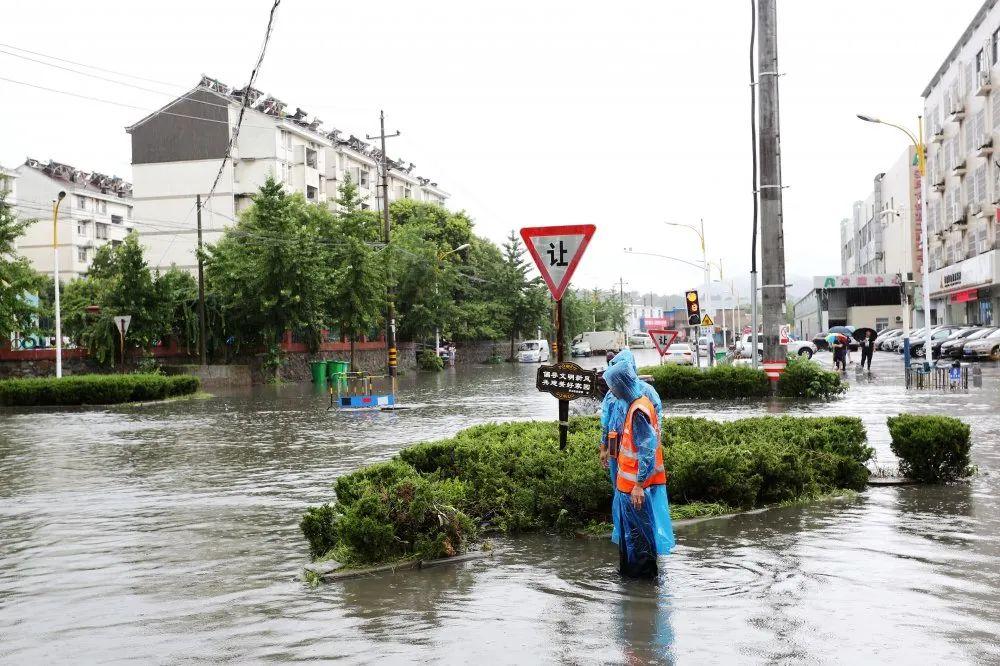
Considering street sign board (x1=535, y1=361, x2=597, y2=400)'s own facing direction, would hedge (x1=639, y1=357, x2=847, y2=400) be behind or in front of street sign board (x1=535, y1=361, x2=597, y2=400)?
behind

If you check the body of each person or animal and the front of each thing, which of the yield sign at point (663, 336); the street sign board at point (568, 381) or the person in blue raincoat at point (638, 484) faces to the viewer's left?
the person in blue raincoat

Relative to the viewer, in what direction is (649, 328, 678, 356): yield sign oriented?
toward the camera

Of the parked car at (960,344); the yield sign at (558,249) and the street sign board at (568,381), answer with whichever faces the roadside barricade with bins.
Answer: the parked car

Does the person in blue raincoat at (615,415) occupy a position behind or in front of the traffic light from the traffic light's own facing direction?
in front

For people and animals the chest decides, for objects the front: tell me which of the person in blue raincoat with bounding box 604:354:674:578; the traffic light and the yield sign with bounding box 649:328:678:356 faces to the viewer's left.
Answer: the person in blue raincoat

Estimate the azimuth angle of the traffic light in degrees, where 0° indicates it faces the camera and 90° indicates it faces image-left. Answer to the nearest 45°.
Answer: approximately 0°

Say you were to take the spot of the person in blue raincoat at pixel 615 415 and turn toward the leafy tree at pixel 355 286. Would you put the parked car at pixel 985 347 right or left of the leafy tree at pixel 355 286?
right

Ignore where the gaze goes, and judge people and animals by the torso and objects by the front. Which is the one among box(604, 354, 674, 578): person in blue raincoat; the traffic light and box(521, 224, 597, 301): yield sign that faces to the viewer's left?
the person in blue raincoat

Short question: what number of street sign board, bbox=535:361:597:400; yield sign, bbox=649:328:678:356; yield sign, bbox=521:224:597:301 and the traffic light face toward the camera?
4

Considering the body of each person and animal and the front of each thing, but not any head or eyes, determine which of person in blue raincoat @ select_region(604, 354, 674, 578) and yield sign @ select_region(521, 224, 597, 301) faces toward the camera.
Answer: the yield sign

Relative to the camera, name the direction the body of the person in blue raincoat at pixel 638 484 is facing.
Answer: to the viewer's left

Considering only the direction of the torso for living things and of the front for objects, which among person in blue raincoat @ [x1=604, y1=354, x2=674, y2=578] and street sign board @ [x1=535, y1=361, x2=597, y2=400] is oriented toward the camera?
the street sign board

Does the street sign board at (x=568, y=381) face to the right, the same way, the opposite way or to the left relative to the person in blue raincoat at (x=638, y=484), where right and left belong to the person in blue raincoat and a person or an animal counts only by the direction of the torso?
to the left

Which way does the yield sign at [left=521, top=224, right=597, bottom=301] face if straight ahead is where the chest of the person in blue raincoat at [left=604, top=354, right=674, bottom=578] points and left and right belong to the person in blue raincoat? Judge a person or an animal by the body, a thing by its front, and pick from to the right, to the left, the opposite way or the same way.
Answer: to the left

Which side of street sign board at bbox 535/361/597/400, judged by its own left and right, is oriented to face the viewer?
front
